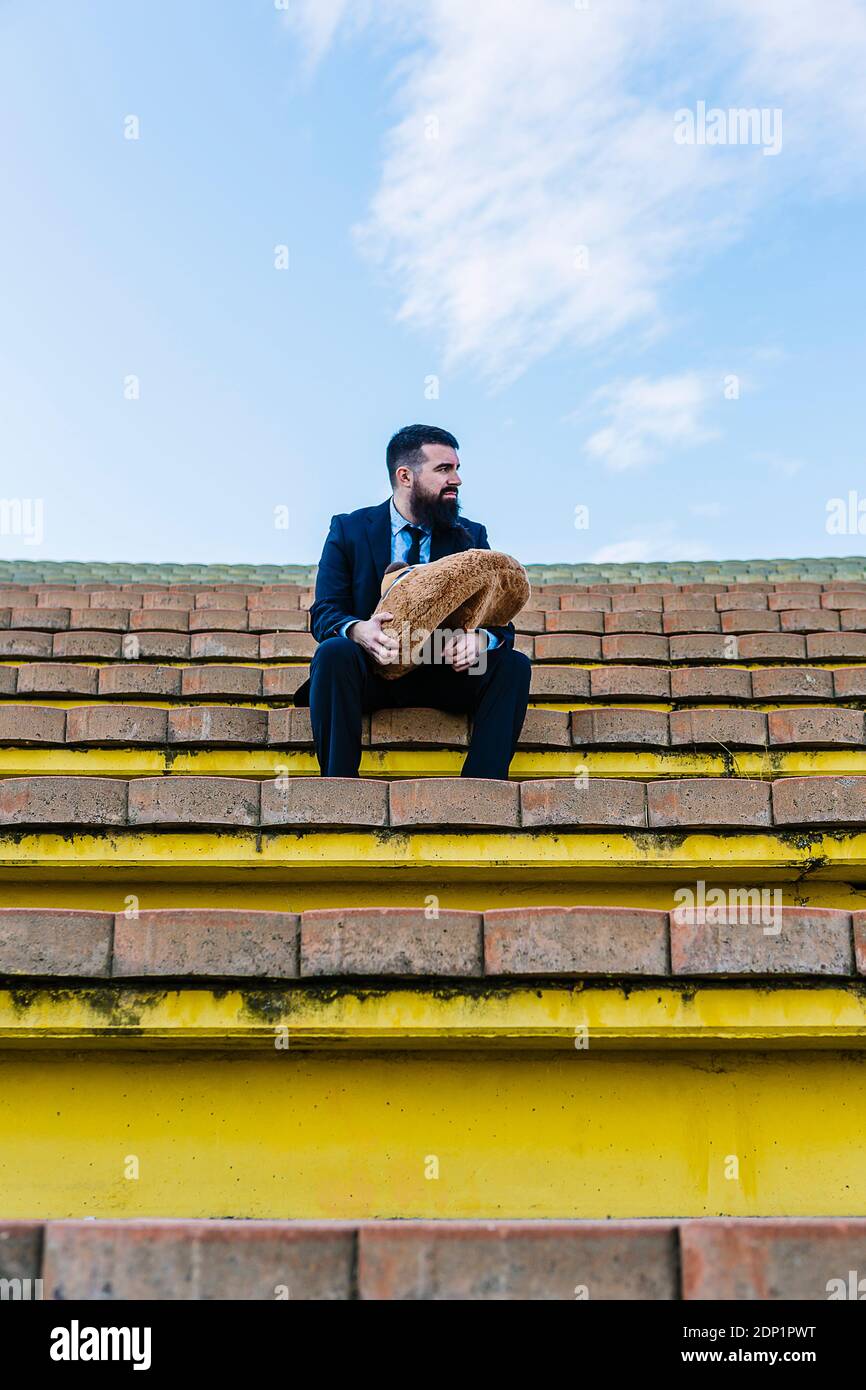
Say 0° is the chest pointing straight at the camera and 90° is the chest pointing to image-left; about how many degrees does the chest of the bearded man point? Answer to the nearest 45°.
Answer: approximately 0°

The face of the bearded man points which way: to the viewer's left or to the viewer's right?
to the viewer's right
